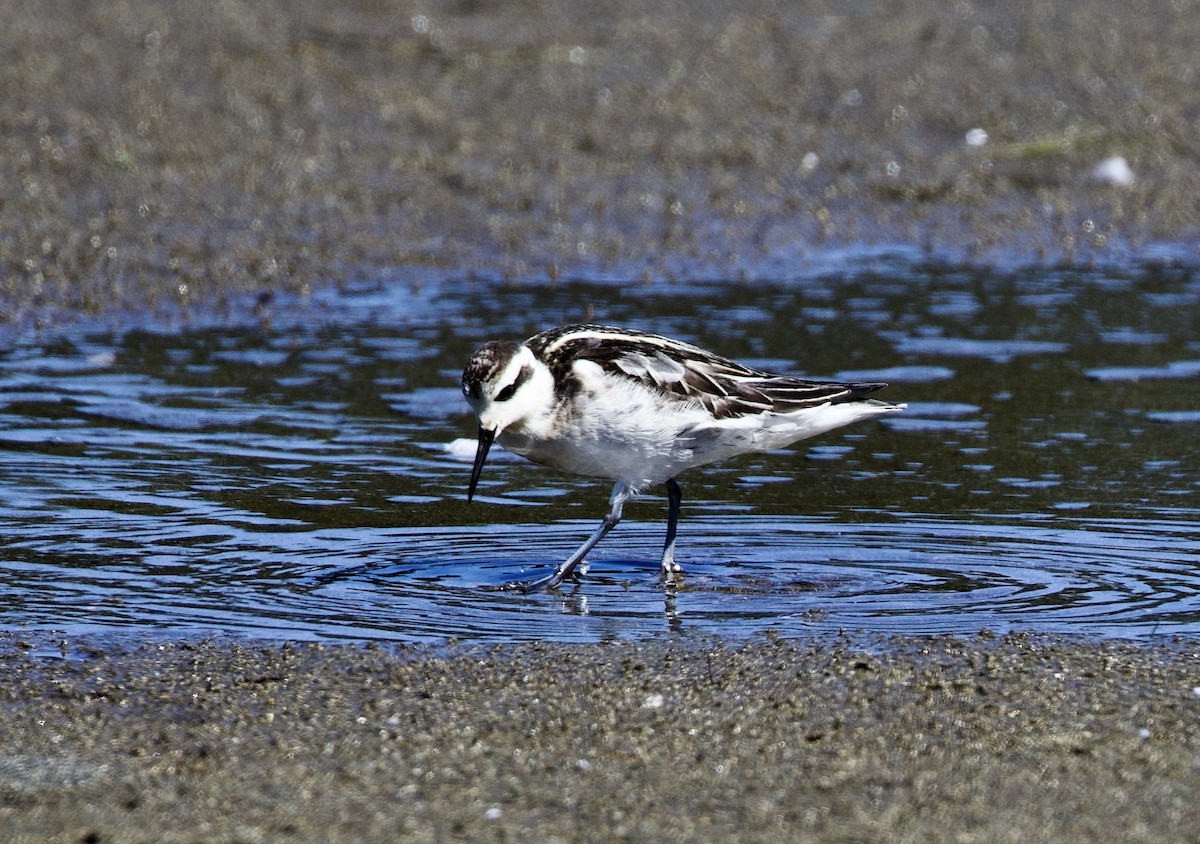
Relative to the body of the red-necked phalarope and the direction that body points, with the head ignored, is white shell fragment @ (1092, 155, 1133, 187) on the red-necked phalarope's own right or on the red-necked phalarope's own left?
on the red-necked phalarope's own right

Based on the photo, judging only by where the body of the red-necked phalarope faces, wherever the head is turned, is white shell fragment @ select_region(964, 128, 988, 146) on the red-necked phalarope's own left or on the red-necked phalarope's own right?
on the red-necked phalarope's own right

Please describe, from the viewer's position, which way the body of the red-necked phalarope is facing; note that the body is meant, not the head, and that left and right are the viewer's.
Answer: facing to the left of the viewer
